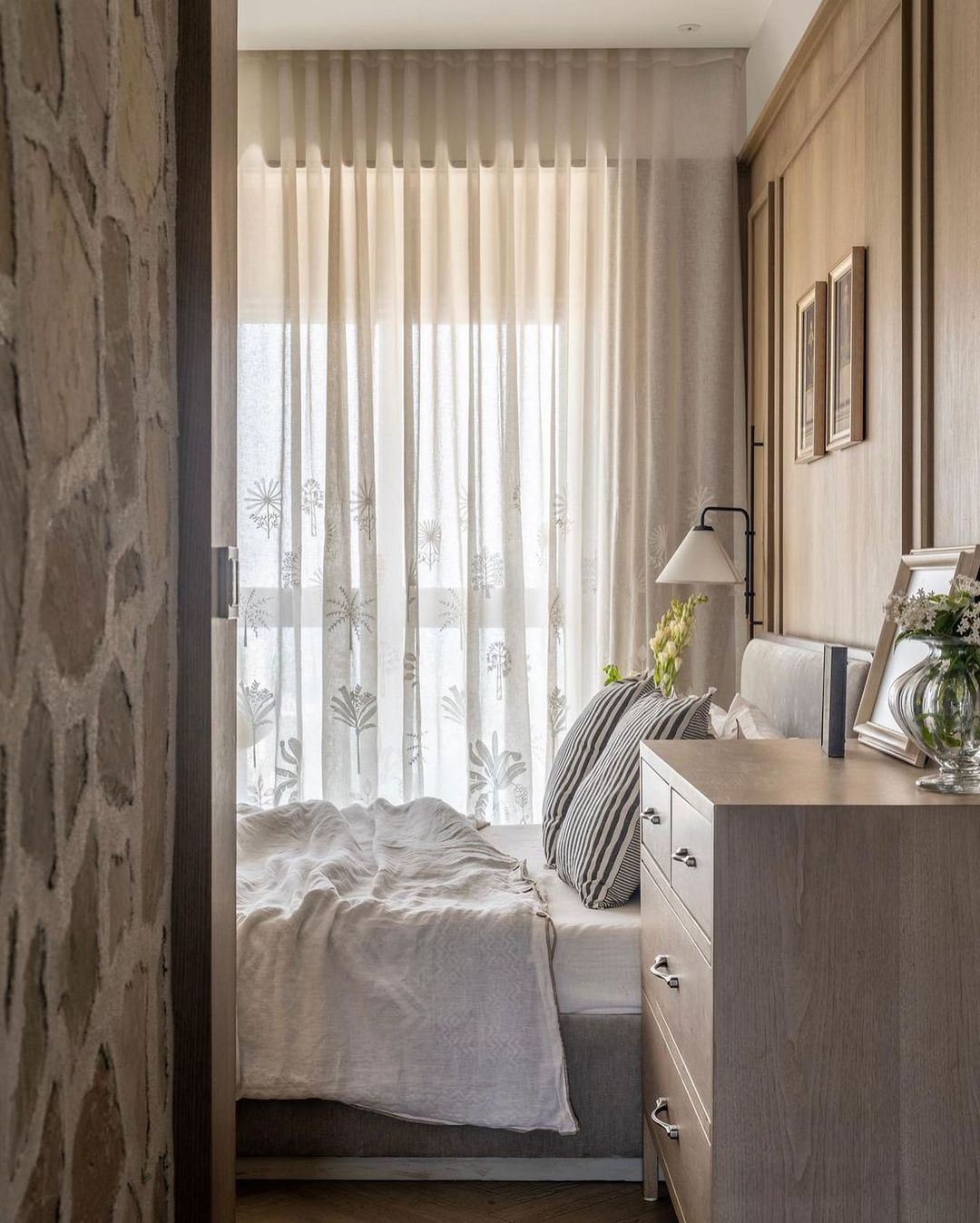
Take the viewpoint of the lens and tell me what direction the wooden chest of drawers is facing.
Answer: facing to the left of the viewer

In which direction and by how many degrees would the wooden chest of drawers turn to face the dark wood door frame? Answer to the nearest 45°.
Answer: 0° — it already faces it

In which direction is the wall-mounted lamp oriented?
to the viewer's left

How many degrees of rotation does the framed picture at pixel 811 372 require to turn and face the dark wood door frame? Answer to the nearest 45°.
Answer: approximately 90° to its left

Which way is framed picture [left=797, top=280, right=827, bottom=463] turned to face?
to the viewer's left

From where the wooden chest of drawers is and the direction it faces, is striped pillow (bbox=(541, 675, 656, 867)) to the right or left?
on its right

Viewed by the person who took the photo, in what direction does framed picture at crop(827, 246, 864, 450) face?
facing to the left of the viewer

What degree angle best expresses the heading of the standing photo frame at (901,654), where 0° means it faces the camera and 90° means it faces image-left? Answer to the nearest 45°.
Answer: approximately 45°
